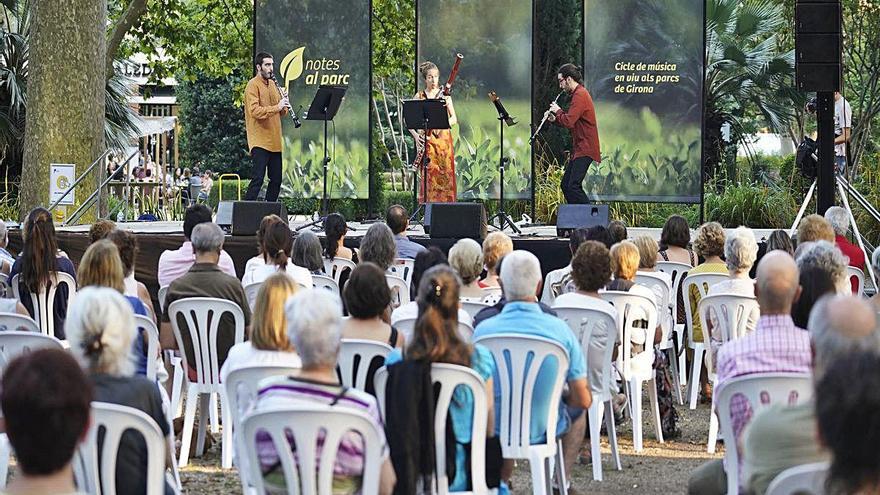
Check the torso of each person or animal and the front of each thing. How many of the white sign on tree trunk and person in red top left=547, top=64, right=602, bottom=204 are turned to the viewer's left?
1

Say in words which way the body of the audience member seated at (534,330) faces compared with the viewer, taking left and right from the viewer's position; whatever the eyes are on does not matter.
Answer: facing away from the viewer

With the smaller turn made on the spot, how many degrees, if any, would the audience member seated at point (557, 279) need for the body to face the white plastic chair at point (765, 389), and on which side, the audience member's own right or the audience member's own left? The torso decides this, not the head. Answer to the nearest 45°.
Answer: approximately 180°

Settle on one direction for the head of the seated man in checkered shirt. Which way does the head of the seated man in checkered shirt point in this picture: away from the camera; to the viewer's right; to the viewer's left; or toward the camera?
away from the camera

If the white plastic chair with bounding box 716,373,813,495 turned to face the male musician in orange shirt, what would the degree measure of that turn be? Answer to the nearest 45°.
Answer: approximately 45° to its left

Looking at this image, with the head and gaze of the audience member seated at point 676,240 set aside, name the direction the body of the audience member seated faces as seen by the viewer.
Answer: away from the camera

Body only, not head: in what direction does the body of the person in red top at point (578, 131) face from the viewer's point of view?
to the viewer's left

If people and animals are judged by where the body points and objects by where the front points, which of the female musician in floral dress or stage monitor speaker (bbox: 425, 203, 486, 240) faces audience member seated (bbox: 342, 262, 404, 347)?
the female musician in floral dress

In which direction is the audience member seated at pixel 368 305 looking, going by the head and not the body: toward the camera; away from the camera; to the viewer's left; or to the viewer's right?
away from the camera

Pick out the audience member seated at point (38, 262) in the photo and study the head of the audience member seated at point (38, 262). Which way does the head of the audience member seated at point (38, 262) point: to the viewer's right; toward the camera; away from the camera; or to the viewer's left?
away from the camera

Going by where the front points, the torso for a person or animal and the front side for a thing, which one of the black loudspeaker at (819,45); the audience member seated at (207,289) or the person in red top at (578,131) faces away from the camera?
the audience member seated

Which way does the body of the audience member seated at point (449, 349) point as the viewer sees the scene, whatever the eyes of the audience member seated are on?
away from the camera

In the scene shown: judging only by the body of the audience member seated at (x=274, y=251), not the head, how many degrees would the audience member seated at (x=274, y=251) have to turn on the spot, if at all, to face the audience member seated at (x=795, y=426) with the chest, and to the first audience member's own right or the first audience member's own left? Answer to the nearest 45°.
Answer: approximately 180°

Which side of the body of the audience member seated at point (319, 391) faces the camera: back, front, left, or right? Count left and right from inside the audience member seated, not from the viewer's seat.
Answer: back

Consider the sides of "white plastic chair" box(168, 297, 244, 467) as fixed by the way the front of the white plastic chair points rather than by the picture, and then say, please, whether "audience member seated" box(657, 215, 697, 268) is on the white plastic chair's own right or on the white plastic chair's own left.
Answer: on the white plastic chair's own right

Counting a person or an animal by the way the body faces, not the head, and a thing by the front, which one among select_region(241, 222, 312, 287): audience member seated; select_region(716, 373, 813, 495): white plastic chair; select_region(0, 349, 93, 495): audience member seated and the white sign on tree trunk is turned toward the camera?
the white sign on tree trunk

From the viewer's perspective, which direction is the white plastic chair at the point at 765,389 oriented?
away from the camera

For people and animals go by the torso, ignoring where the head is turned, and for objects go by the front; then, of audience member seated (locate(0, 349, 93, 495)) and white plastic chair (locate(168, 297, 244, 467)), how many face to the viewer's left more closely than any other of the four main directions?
0
